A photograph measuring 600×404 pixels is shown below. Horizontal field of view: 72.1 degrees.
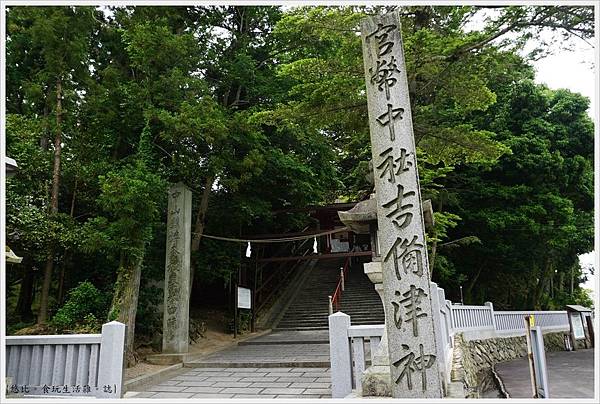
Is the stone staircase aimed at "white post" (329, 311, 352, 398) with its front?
yes

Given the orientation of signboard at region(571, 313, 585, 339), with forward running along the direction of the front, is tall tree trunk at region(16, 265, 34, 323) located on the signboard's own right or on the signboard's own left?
on the signboard's own right

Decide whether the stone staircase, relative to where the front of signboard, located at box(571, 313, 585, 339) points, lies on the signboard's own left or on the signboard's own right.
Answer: on the signboard's own right

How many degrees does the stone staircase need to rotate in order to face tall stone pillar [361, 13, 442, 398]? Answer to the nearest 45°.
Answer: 0° — it already faces it

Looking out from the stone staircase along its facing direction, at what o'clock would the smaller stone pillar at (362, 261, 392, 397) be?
The smaller stone pillar is roughly at 12 o'clock from the stone staircase.

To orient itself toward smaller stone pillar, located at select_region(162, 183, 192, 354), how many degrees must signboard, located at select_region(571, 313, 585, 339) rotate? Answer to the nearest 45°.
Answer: approximately 45° to its right

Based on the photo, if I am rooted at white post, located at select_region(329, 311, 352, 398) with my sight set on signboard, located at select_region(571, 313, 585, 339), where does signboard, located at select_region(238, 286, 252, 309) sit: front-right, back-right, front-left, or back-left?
front-left

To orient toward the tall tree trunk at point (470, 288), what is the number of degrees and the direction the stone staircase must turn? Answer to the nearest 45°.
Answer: approximately 90° to its left

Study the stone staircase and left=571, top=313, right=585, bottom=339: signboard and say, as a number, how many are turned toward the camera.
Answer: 2

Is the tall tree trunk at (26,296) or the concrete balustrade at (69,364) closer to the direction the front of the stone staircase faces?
the concrete balustrade

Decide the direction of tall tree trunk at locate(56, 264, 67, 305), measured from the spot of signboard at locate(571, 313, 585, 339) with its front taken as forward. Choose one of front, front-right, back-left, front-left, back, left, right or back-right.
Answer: front-right

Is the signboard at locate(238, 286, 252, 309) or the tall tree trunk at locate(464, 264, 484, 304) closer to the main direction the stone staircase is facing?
the signboard

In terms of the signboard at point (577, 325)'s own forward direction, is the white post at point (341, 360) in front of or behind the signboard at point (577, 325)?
in front

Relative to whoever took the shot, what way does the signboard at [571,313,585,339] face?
facing the viewer

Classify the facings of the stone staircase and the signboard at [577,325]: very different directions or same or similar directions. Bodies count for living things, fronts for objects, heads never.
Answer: same or similar directions

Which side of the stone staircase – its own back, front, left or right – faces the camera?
front
